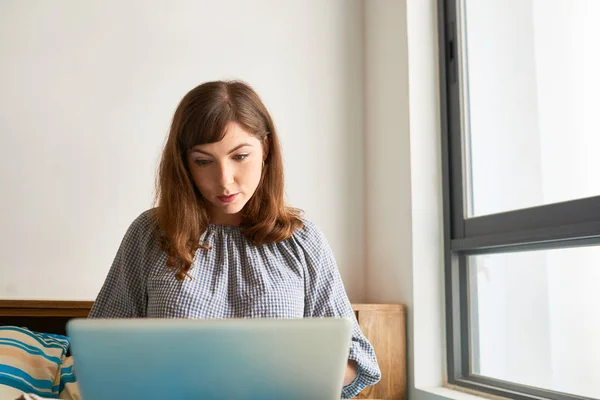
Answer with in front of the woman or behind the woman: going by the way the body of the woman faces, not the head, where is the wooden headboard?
behind

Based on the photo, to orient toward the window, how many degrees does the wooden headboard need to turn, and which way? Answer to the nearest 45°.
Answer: approximately 45° to its left

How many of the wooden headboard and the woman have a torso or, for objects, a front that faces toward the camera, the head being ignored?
2

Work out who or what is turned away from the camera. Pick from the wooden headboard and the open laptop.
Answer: the open laptop

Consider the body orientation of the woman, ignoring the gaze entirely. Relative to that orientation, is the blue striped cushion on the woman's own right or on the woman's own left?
on the woman's own right

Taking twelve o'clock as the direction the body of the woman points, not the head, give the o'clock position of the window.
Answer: The window is roughly at 8 o'clock from the woman.

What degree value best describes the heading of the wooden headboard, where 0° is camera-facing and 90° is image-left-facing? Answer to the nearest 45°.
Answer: approximately 0°

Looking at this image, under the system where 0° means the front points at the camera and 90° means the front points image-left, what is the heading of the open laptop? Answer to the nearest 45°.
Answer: approximately 180°

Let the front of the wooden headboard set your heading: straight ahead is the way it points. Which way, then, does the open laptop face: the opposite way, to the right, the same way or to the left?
the opposite way
